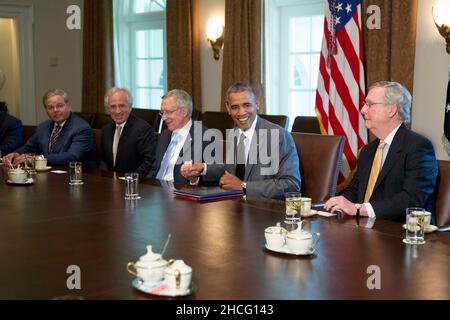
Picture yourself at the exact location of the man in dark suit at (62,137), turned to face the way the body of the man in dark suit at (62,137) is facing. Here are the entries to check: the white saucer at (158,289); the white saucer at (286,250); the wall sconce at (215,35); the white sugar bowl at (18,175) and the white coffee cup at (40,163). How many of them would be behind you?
1

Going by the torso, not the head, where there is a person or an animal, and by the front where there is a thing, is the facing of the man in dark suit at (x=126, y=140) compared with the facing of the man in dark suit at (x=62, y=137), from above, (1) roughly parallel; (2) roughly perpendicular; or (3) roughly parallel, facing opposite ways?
roughly parallel

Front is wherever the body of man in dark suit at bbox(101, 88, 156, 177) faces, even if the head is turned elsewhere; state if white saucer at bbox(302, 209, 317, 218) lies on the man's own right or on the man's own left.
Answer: on the man's own left

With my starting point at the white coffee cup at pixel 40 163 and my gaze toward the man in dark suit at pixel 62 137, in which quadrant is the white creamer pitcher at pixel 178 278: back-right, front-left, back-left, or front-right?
back-right

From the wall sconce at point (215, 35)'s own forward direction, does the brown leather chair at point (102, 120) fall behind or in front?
in front

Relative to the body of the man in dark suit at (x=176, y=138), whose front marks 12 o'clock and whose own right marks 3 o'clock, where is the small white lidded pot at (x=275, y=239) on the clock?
The small white lidded pot is roughly at 10 o'clock from the man in dark suit.

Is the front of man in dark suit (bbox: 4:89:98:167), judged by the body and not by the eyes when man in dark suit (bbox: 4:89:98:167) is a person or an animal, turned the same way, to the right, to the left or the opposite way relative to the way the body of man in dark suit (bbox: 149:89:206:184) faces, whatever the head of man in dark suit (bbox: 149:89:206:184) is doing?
the same way

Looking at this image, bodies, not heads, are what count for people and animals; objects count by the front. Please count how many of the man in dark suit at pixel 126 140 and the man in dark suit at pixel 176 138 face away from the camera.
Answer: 0

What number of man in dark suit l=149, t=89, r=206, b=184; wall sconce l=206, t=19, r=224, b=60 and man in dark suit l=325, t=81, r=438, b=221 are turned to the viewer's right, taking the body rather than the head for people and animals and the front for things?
0

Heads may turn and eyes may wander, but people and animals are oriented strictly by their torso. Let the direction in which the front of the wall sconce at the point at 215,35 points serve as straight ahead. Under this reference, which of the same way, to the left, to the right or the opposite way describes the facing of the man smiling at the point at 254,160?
the same way

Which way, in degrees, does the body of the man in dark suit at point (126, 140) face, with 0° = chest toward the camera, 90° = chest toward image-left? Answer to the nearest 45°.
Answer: approximately 45°

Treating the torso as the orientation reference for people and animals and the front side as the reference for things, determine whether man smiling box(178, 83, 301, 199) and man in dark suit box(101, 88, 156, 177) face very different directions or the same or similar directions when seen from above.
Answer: same or similar directions

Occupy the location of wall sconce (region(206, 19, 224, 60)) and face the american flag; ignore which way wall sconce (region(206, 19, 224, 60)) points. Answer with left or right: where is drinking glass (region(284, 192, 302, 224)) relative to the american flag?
right

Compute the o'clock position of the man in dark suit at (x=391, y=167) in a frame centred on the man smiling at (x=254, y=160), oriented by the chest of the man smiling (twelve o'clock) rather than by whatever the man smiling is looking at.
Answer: The man in dark suit is roughly at 9 o'clock from the man smiling.

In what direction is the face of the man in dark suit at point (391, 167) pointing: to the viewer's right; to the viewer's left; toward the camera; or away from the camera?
to the viewer's left

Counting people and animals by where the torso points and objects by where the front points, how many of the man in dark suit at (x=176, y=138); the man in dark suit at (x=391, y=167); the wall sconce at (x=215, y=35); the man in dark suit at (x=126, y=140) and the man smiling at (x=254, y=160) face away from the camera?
0

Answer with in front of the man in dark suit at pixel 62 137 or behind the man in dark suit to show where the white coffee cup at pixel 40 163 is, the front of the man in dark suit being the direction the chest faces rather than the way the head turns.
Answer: in front

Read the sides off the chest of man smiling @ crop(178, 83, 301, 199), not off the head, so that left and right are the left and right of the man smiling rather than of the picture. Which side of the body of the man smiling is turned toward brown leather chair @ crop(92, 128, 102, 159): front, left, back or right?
right

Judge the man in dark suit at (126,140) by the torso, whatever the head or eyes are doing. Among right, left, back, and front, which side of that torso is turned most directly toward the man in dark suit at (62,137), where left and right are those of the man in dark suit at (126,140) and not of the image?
right

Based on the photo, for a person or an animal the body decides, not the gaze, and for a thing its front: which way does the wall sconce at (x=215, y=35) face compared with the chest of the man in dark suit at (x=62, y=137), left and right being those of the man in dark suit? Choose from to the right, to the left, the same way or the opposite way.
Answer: the same way

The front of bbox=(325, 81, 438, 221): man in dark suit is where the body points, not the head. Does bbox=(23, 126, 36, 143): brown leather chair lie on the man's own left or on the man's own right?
on the man's own right
